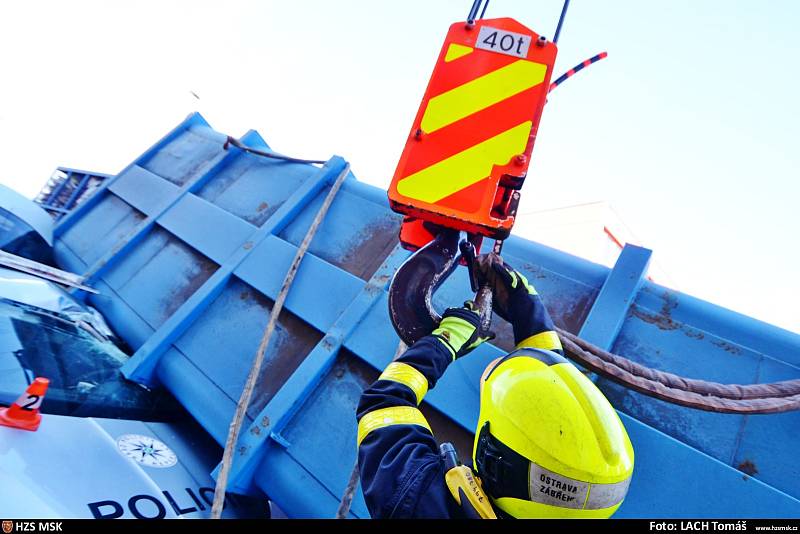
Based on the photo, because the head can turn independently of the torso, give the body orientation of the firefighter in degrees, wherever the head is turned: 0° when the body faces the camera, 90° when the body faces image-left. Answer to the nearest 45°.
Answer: approximately 135°

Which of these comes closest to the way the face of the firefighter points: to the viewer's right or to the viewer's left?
to the viewer's left

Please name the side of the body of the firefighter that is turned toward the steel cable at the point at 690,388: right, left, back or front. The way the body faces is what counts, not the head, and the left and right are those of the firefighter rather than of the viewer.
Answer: right

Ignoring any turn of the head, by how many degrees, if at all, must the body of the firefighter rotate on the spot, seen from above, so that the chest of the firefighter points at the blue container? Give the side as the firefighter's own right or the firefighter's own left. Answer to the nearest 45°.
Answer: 0° — they already face it
